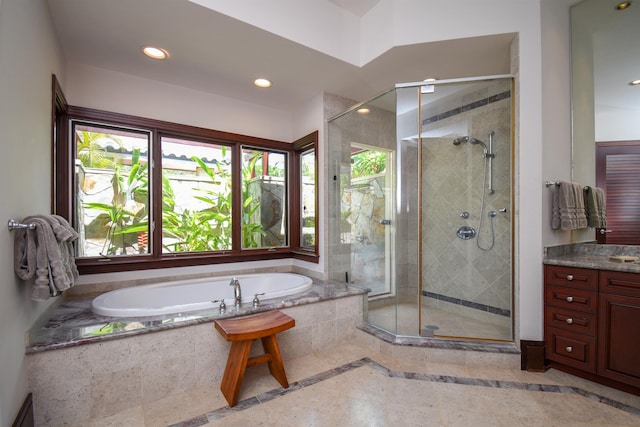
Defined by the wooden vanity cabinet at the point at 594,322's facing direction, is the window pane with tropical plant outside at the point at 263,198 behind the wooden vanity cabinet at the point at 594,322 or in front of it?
in front

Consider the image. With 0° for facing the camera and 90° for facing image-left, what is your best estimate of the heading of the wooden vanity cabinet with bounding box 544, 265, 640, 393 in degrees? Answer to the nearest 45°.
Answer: approximately 45°

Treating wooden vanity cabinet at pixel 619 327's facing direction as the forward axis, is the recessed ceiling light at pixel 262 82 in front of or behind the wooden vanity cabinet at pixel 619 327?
in front
